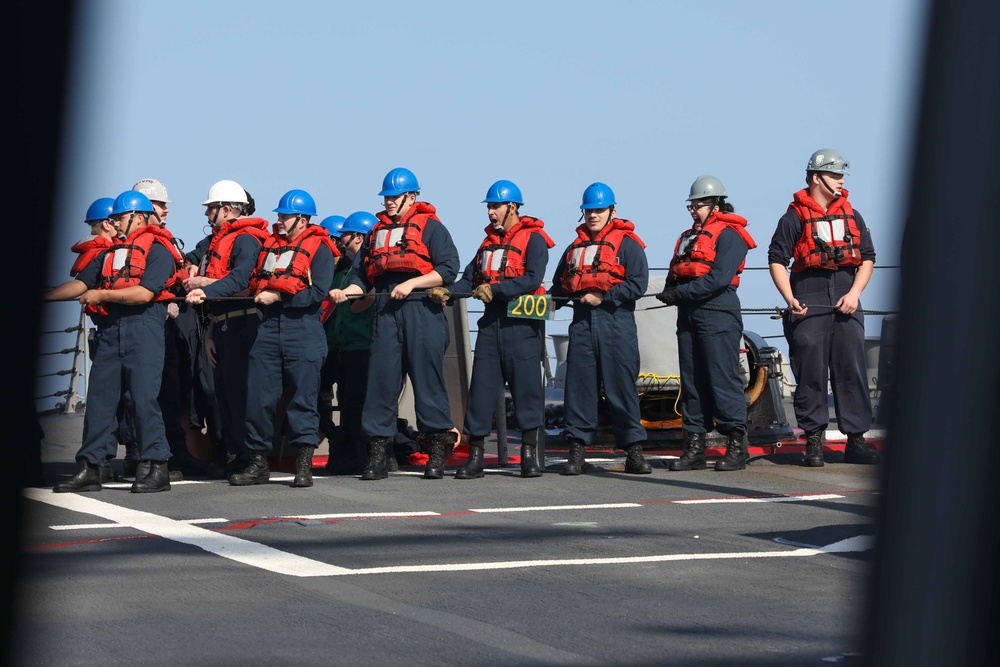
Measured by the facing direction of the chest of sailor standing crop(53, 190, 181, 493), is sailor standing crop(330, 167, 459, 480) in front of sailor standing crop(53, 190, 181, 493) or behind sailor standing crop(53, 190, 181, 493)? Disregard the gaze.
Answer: behind

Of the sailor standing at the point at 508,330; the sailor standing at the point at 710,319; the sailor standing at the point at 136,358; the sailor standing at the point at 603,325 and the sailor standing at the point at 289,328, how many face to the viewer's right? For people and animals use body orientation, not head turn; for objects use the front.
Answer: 0

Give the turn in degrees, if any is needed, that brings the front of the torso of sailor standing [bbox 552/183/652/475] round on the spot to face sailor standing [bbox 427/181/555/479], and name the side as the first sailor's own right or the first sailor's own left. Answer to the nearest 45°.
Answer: approximately 90° to the first sailor's own right

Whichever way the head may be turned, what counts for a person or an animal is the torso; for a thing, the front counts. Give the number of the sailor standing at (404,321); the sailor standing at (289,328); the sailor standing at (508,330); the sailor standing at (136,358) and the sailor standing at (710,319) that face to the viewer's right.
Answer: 0

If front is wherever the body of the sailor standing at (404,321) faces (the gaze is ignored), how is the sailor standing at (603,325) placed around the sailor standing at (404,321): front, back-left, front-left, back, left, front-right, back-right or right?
back-left

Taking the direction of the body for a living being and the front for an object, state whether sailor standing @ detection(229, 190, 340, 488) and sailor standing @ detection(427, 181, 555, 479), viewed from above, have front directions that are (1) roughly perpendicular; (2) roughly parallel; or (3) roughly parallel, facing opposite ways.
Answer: roughly parallel

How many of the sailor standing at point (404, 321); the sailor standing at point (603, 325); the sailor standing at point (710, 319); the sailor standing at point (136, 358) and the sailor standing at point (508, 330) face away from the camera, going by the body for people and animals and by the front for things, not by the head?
0

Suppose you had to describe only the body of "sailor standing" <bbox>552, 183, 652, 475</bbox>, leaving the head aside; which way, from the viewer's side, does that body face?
toward the camera

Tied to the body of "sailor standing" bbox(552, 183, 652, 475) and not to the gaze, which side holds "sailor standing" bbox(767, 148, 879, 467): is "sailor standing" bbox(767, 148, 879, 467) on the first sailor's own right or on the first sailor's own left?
on the first sailor's own left

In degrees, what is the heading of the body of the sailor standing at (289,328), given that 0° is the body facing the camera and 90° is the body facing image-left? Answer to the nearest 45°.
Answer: approximately 45°

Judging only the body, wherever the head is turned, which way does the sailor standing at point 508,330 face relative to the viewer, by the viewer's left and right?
facing the viewer and to the left of the viewer

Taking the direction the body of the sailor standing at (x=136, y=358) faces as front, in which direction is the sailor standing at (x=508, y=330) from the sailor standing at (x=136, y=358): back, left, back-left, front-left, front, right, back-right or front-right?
back-left

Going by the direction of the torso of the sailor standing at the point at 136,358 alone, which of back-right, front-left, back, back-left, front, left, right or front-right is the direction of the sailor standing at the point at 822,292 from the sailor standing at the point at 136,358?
back-left
